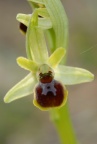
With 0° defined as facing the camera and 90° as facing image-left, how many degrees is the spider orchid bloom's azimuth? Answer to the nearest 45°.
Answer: approximately 0°
